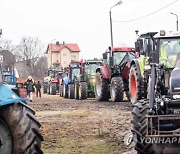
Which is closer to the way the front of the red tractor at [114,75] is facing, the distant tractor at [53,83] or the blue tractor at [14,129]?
the blue tractor

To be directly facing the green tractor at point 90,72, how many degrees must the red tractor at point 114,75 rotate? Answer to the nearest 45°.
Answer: approximately 135° to its left

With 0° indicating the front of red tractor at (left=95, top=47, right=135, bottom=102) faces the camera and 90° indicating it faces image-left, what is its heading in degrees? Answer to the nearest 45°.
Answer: approximately 315°

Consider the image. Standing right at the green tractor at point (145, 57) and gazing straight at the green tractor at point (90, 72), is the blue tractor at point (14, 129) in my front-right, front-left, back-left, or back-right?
back-left

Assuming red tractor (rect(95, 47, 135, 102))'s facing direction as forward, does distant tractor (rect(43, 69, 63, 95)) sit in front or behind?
behind
